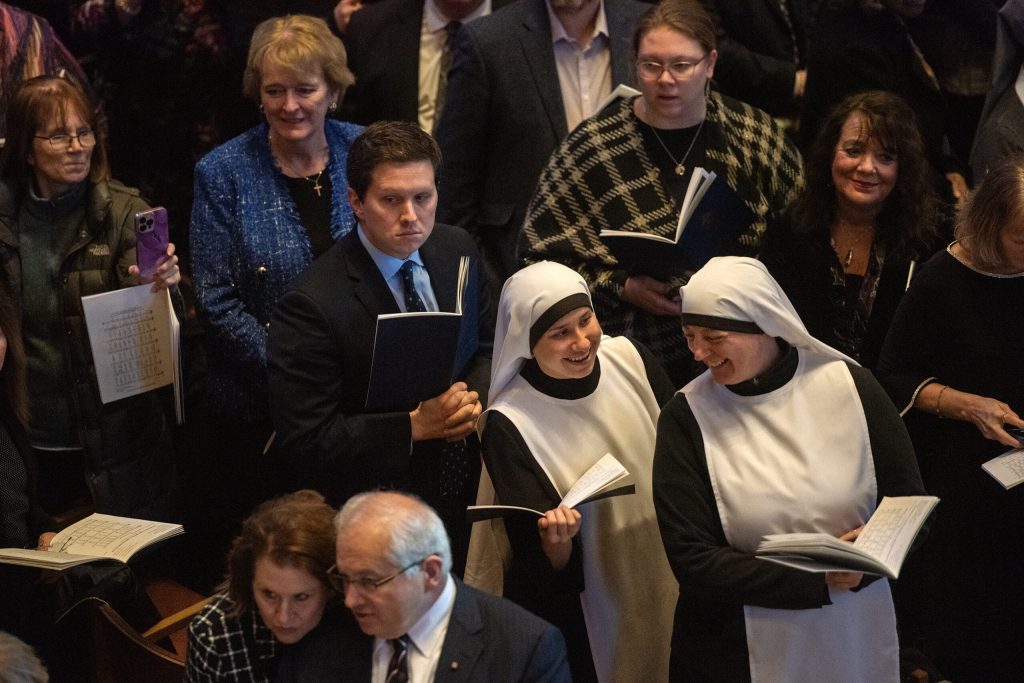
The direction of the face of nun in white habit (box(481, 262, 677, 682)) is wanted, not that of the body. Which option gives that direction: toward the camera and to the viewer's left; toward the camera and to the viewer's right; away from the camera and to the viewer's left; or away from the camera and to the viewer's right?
toward the camera and to the viewer's right

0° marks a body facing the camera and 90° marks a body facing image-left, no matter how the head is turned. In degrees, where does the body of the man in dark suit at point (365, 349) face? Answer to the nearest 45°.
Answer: approximately 315°

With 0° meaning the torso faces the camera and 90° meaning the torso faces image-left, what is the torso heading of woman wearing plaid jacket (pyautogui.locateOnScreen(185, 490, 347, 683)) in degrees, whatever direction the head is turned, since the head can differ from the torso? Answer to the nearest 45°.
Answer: approximately 315°

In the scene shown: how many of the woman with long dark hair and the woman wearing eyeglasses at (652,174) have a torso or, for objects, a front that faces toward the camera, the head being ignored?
2

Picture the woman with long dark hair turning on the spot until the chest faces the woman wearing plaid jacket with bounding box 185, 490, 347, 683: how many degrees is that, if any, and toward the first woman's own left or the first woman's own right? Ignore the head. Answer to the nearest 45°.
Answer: approximately 45° to the first woman's own right

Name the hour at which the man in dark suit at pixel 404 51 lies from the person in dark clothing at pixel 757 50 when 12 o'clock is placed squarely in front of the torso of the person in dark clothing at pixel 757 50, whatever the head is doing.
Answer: the man in dark suit at pixel 404 51 is roughly at 4 o'clock from the person in dark clothing at pixel 757 50.

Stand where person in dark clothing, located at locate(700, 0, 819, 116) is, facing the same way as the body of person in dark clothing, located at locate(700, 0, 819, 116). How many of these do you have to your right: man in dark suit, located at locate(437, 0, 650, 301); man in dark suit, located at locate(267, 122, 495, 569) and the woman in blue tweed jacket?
3

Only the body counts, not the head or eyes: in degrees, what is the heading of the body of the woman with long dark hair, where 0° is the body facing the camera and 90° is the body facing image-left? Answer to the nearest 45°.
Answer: approximately 0°

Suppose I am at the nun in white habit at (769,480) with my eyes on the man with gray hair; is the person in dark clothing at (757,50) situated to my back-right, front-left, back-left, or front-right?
back-right
